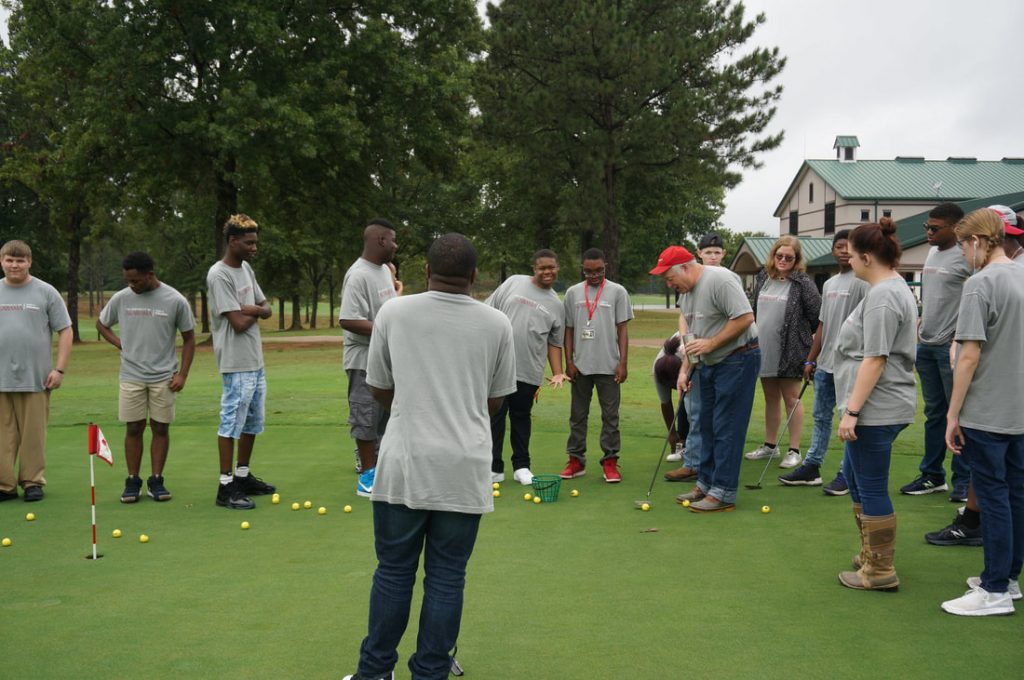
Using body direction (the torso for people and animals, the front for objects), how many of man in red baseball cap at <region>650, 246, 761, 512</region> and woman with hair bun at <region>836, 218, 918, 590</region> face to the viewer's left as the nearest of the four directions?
2

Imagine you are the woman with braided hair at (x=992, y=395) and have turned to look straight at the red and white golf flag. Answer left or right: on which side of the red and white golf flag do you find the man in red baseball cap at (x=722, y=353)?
right

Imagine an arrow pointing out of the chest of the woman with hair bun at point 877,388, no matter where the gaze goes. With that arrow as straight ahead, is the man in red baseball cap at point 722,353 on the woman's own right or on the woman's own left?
on the woman's own right

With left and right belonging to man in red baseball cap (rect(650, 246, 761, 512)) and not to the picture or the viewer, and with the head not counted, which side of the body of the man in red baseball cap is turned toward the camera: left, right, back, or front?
left

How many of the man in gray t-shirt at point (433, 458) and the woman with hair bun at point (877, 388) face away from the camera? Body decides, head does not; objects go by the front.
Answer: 1

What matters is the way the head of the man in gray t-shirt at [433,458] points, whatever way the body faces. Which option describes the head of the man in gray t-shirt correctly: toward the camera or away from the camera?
away from the camera

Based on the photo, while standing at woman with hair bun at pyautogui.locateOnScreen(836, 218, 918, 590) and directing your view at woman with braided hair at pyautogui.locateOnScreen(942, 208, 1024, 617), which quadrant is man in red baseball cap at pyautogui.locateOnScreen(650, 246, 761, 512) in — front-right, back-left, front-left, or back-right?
back-left

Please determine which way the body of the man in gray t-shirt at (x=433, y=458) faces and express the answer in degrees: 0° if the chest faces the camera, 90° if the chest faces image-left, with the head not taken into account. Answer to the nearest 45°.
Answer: approximately 180°

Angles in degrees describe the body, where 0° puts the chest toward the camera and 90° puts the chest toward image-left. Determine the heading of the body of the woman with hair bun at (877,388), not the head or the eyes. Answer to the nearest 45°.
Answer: approximately 90°

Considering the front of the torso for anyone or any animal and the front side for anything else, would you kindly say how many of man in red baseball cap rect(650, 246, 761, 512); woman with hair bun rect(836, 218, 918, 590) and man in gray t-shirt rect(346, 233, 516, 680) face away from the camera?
1

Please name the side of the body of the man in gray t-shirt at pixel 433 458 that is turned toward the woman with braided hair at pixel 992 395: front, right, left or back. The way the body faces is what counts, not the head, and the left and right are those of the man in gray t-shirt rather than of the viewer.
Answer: right

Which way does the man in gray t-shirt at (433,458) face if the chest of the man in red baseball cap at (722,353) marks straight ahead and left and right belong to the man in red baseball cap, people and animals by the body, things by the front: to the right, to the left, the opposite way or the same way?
to the right
